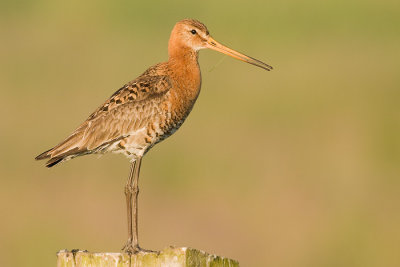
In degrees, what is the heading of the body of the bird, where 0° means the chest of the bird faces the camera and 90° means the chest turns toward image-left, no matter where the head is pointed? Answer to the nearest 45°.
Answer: approximately 270°
